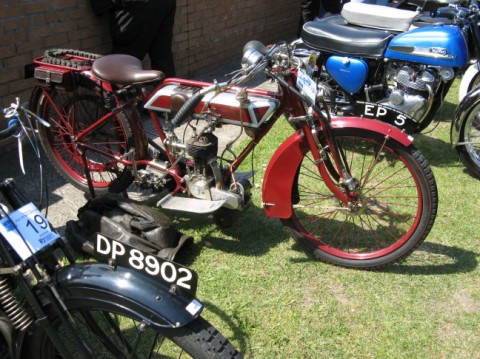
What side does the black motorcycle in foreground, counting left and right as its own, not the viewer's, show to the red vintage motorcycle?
left

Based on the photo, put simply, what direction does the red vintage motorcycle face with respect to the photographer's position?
facing the viewer and to the right of the viewer

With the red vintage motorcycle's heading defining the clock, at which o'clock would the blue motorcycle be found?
The blue motorcycle is roughly at 9 o'clock from the red vintage motorcycle.

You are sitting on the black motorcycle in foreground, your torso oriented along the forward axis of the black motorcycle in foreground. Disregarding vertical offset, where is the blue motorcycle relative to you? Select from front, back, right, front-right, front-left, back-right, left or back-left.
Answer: left

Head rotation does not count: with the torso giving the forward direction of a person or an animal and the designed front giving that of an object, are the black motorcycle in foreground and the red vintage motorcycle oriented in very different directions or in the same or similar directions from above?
same or similar directions

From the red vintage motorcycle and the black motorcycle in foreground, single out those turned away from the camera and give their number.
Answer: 0
